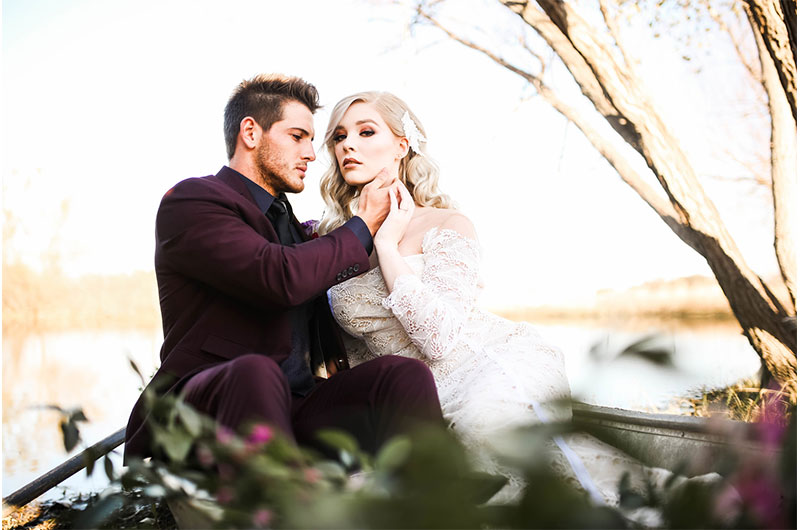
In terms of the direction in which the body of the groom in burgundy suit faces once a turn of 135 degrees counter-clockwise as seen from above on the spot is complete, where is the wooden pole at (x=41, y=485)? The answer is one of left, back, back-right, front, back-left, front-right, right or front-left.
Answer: front-left

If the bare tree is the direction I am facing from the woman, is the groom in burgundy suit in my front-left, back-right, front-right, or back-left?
back-left

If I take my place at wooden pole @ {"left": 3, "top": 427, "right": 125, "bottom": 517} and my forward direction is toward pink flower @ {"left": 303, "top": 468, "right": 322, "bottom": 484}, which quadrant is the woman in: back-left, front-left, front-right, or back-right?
front-left

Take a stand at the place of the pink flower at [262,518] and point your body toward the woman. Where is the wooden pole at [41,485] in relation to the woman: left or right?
left

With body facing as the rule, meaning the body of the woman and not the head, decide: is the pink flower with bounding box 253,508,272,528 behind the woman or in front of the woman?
in front

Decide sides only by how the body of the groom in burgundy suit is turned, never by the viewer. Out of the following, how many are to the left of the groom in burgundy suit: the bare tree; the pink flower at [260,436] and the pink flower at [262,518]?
1

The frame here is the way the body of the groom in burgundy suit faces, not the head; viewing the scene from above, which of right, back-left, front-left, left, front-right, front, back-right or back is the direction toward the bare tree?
left

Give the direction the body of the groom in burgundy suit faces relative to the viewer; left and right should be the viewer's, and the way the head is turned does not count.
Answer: facing the viewer and to the right of the viewer

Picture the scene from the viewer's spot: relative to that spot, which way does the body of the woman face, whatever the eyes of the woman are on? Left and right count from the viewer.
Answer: facing the viewer and to the left of the viewer

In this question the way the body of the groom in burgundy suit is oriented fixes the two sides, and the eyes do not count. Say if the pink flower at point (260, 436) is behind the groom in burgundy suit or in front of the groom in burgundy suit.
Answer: in front

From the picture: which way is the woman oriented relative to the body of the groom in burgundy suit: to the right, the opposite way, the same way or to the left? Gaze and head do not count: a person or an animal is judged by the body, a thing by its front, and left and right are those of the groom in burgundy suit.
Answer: to the right
